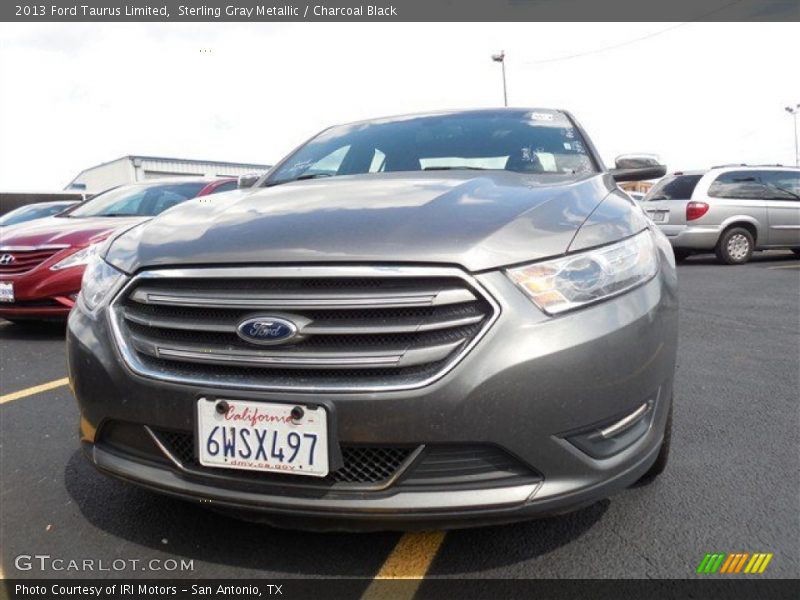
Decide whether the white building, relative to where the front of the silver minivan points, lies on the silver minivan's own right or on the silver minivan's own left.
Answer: on the silver minivan's own left

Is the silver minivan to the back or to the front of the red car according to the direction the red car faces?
to the back

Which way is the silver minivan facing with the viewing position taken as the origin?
facing away from the viewer and to the right of the viewer

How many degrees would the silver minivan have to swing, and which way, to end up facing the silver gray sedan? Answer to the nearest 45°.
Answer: approximately 135° to its right

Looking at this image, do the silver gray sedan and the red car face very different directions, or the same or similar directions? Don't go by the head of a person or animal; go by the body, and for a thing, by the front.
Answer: same or similar directions

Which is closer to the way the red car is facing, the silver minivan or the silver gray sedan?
the silver gray sedan

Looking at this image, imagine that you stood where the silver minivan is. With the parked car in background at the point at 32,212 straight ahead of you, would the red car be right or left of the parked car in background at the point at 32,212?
left

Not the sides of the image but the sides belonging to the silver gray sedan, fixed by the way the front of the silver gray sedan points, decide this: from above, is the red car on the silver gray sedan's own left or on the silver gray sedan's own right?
on the silver gray sedan's own right

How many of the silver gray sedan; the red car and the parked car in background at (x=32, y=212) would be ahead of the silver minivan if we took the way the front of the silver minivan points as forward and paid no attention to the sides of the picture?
0

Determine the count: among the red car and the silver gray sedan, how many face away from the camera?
0

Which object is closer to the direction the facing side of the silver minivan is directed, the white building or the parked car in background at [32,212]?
the white building

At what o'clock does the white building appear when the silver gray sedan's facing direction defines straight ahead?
The white building is roughly at 4 o'clock from the silver gray sedan.

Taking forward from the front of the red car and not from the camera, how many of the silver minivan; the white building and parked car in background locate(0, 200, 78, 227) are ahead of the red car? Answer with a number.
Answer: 0

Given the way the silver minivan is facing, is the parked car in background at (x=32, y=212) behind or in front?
behind

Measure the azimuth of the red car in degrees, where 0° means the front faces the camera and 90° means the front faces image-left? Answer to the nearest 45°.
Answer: approximately 45°
